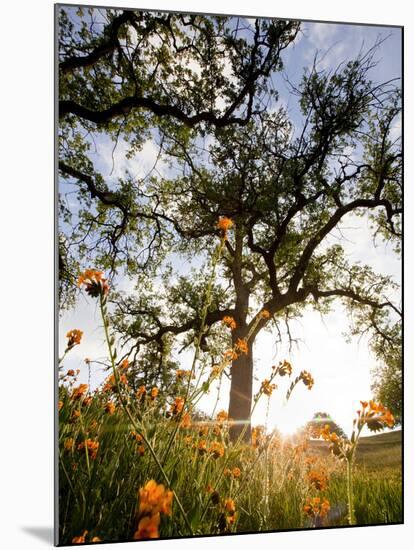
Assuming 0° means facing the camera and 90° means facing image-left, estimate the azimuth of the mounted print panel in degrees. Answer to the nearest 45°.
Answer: approximately 315°
